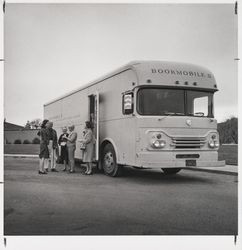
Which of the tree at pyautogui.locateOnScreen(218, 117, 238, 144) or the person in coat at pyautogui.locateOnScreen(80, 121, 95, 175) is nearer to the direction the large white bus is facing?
the tree

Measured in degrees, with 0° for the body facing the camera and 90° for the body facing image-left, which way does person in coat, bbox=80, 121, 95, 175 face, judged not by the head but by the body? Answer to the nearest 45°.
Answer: approximately 90°

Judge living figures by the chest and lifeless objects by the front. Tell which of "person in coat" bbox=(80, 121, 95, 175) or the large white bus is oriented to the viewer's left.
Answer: the person in coat

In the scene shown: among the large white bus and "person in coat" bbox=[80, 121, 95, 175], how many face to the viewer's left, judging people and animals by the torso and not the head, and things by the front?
1
